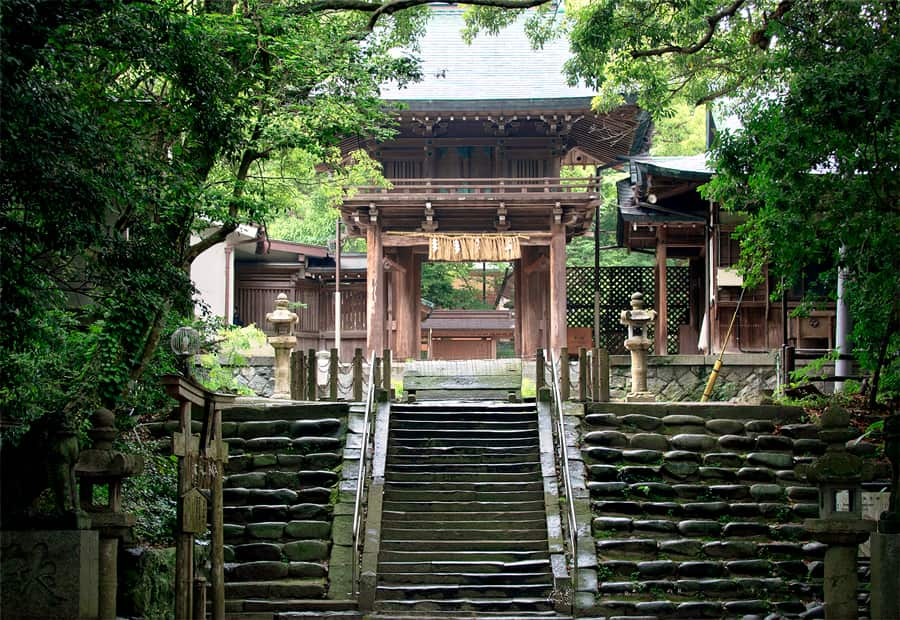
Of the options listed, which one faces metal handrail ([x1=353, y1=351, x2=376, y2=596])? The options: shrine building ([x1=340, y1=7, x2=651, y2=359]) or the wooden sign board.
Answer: the shrine building

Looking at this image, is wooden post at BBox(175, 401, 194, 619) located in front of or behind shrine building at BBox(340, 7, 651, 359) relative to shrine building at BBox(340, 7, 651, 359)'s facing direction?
in front

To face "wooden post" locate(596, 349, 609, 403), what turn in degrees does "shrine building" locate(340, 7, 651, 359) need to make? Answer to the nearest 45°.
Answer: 0° — it already faces it

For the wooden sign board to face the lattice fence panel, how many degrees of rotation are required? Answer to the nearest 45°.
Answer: approximately 135° to its left

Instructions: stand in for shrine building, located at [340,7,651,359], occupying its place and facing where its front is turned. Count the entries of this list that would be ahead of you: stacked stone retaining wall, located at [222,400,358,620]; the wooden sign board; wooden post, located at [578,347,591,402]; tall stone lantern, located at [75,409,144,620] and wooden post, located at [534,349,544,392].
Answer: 5

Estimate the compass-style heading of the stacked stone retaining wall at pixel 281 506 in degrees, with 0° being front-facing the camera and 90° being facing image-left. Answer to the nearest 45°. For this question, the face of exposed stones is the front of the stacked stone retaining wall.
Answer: approximately 0°

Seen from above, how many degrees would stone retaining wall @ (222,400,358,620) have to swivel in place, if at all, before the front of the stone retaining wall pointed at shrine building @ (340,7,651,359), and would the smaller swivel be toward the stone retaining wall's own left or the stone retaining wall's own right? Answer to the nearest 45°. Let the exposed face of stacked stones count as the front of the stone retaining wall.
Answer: approximately 135° to the stone retaining wall's own left

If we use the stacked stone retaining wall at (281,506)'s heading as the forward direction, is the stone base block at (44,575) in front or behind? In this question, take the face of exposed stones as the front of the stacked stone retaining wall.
in front

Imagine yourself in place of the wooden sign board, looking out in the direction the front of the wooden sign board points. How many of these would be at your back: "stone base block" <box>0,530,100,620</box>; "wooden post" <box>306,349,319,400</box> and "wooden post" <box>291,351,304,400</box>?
2

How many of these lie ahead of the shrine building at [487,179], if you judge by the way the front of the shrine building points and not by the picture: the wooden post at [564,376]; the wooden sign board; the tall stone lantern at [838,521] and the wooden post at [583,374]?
4

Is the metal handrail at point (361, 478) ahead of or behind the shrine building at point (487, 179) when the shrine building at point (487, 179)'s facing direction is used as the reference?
ahead

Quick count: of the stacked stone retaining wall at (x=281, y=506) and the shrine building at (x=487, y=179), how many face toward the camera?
2

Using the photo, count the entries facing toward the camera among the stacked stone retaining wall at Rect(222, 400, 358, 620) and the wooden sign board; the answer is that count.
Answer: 2

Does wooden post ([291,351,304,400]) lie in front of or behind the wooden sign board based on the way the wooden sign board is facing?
behind

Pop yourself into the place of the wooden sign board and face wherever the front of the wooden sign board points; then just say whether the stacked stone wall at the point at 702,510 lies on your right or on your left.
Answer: on your left

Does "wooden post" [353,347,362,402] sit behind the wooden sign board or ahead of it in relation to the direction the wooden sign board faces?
behind

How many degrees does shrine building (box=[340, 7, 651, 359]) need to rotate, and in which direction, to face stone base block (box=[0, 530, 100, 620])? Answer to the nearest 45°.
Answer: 0° — it already faces it
